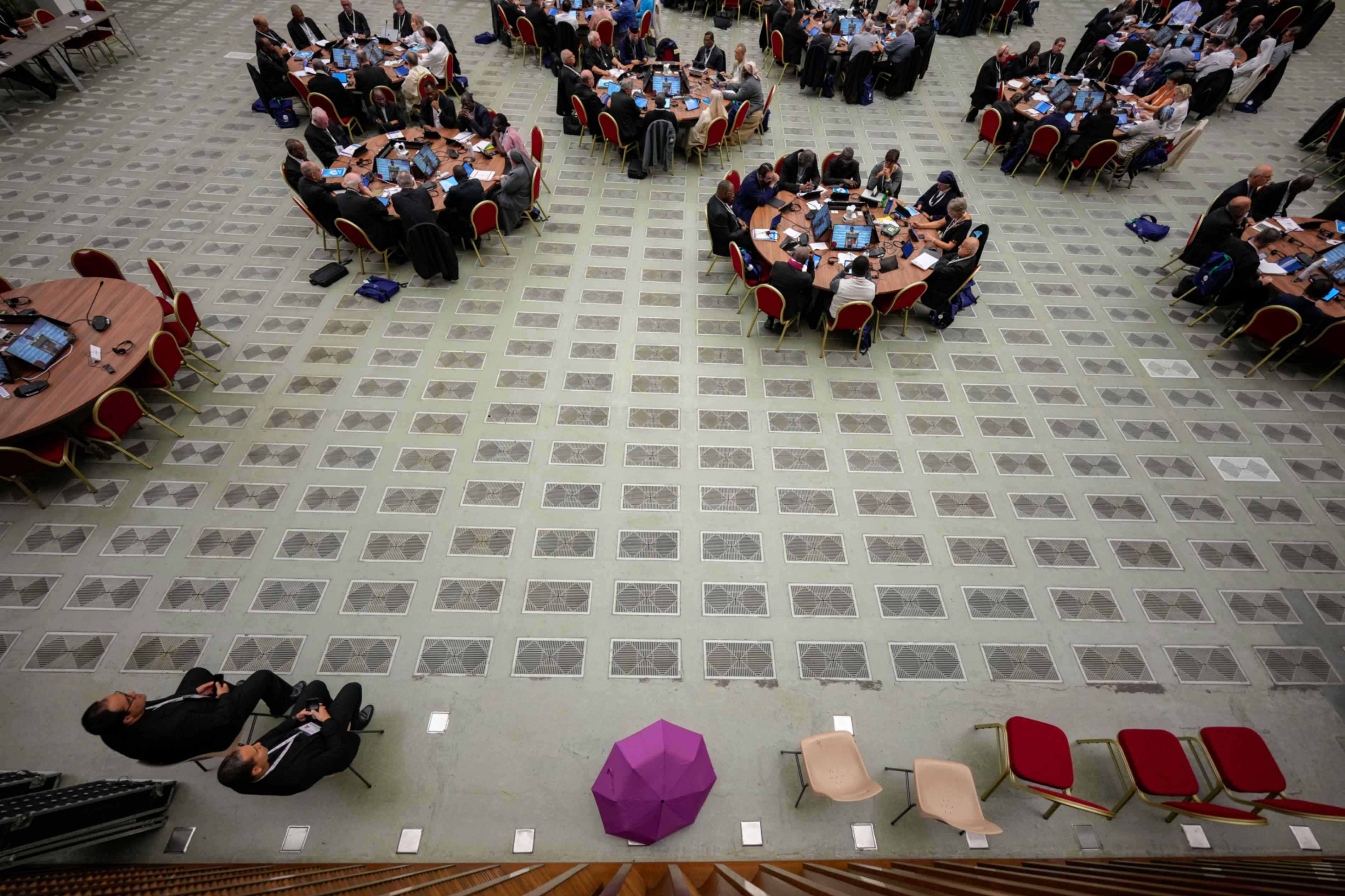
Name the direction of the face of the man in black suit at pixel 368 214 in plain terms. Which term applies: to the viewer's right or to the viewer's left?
to the viewer's right

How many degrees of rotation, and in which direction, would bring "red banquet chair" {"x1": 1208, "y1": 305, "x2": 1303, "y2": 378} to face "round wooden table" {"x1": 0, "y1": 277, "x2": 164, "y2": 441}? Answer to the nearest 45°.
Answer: approximately 180°

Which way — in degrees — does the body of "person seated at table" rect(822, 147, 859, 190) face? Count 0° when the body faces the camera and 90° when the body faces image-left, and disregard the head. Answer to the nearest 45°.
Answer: approximately 0°

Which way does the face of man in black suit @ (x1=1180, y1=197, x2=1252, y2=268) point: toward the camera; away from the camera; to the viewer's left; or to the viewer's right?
to the viewer's right

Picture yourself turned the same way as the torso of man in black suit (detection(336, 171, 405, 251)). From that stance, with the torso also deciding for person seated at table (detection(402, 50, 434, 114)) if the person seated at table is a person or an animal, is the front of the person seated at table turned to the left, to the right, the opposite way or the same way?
to the left

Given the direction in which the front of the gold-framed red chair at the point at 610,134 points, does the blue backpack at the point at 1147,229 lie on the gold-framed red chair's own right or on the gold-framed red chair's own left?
on the gold-framed red chair's own right

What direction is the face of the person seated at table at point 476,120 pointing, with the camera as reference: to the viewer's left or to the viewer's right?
to the viewer's left

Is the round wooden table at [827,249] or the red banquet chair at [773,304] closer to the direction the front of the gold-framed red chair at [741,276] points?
the round wooden table

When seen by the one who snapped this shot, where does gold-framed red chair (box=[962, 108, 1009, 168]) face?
facing away from the viewer and to the right of the viewer

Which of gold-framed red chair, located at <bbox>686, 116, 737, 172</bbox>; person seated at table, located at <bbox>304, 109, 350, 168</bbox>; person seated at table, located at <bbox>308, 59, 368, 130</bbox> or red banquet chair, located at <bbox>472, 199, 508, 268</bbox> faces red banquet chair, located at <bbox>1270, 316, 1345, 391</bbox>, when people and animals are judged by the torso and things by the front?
person seated at table, located at <bbox>304, 109, 350, 168</bbox>

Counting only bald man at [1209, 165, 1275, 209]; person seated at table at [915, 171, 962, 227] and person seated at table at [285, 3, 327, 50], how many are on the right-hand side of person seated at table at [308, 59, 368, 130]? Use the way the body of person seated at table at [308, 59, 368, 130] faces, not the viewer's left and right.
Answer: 2

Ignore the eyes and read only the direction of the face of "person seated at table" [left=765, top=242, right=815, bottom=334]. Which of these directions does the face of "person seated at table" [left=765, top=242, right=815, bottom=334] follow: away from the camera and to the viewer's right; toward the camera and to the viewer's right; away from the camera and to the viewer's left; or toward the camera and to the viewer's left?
away from the camera and to the viewer's right

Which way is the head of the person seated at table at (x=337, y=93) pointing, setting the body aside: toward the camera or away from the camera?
away from the camera

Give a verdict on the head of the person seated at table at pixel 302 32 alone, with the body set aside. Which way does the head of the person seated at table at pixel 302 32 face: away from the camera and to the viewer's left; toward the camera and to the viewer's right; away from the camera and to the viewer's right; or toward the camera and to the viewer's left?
toward the camera and to the viewer's right

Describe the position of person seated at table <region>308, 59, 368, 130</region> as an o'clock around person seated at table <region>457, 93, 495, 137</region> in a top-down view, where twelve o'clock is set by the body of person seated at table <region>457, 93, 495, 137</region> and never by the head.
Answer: person seated at table <region>308, 59, 368, 130</region> is roughly at 3 o'clock from person seated at table <region>457, 93, 495, 137</region>.

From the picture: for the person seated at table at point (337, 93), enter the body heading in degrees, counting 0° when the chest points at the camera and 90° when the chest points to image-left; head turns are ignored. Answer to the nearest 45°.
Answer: approximately 225°

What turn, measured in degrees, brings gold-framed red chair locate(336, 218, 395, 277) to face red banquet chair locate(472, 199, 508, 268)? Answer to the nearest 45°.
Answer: approximately 45° to its right

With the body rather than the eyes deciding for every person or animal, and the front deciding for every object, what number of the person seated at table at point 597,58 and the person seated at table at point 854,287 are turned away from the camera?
1
